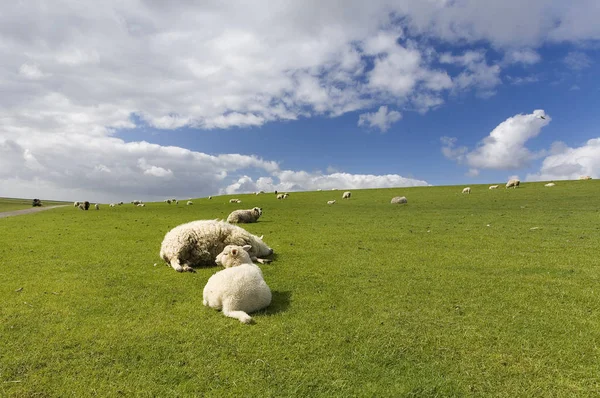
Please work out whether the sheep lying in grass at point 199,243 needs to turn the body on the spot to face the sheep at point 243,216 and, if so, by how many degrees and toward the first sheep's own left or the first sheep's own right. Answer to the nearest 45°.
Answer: approximately 90° to the first sheep's own left

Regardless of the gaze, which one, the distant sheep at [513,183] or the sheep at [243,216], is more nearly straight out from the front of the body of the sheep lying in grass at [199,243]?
the distant sheep

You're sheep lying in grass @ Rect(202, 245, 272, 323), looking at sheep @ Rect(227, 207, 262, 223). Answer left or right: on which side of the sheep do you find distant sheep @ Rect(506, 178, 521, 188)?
right

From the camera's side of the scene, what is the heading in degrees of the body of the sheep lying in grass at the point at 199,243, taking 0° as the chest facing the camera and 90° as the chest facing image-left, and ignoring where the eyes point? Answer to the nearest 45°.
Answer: approximately 270°

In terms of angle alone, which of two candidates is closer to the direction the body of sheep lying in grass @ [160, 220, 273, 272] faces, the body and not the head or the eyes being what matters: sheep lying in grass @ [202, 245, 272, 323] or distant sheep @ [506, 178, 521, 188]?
the distant sheep

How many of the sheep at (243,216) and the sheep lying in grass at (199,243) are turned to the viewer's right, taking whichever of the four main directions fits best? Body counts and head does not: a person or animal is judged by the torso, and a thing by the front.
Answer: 2

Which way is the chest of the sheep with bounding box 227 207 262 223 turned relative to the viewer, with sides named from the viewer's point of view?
facing to the right of the viewer

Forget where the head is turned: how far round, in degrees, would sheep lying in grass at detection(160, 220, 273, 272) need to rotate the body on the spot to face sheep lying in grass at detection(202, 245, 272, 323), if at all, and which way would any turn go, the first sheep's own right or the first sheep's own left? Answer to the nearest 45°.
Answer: approximately 90° to the first sheep's own right
